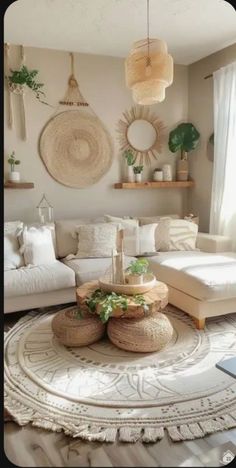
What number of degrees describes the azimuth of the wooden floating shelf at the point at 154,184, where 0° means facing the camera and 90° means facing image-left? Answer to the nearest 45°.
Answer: approximately 0°

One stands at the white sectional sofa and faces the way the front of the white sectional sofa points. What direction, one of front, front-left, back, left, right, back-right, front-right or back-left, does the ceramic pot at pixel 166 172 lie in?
back

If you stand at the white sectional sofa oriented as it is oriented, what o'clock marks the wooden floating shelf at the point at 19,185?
The wooden floating shelf is roughly at 4 o'clock from the white sectional sofa.

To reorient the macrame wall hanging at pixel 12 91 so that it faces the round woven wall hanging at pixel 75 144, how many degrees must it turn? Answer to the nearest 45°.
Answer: approximately 90° to its left

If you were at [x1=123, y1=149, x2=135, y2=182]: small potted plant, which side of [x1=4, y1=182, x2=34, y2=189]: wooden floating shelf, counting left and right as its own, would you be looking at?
left

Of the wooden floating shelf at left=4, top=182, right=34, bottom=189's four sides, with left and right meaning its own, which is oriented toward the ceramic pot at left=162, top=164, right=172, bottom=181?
left

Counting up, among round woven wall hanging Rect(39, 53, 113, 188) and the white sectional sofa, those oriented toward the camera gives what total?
2

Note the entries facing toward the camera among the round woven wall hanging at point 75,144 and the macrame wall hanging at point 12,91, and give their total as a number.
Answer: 2
